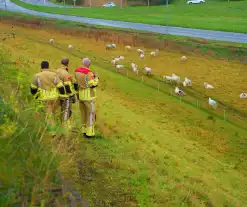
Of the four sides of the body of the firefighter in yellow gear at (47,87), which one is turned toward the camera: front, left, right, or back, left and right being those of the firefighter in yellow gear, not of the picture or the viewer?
back

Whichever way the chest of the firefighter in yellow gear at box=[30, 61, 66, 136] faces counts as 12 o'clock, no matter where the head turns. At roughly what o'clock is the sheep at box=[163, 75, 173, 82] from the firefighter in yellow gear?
The sheep is roughly at 1 o'clock from the firefighter in yellow gear.

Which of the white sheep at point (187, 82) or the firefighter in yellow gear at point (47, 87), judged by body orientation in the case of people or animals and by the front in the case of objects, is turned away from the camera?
the firefighter in yellow gear

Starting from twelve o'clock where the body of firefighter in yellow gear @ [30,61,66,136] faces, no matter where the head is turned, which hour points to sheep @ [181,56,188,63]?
The sheep is roughly at 1 o'clock from the firefighter in yellow gear.

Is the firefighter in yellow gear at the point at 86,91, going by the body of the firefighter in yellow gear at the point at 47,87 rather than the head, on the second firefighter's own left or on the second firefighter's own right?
on the second firefighter's own right

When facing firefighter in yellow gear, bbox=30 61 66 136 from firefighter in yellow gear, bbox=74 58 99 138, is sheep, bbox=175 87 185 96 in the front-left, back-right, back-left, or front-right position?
back-right

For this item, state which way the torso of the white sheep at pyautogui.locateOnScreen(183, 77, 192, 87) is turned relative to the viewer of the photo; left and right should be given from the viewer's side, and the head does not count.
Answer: facing the viewer and to the left of the viewer

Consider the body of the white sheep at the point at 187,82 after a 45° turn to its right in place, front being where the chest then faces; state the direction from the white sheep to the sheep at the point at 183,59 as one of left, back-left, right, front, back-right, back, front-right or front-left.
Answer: right

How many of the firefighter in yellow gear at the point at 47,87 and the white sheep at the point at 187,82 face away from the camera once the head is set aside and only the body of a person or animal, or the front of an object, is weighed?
1
